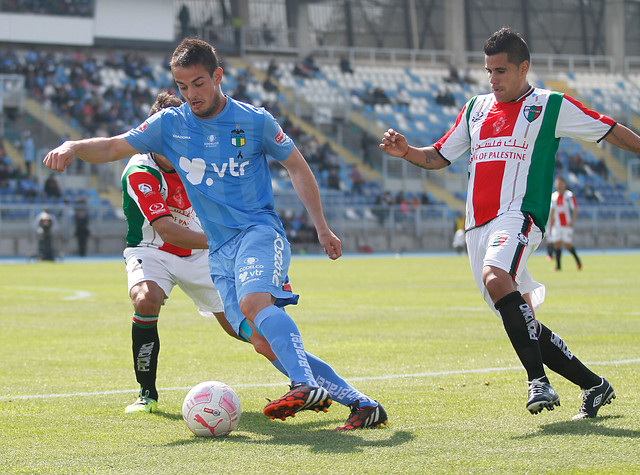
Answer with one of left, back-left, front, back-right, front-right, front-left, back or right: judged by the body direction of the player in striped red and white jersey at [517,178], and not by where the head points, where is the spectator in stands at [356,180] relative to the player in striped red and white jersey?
back-right

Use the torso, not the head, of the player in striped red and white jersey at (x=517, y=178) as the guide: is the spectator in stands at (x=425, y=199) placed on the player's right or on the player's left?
on the player's right

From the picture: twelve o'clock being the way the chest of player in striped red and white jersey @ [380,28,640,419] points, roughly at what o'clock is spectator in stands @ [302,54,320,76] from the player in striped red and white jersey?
The spectator in stands is roughly at 4 o'clock from the player in striped red and white jersey.

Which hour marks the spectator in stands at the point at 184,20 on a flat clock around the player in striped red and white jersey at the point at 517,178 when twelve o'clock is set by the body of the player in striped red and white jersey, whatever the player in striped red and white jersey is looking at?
The spectator in stands is roughly at 4 o'clock from the player in striped red and white jersey.

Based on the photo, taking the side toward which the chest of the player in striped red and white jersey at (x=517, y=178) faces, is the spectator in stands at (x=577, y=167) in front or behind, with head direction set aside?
behind

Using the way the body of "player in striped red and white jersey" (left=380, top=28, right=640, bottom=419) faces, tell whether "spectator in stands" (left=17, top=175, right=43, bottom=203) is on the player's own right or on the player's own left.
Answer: on the player's own right

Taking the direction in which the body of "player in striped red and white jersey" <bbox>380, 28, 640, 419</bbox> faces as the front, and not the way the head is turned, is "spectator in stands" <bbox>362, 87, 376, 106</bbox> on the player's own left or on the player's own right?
on the player's own right

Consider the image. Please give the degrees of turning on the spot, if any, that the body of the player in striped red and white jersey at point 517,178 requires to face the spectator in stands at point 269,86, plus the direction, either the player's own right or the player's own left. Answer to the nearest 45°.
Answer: approximately 135° to the player's own right

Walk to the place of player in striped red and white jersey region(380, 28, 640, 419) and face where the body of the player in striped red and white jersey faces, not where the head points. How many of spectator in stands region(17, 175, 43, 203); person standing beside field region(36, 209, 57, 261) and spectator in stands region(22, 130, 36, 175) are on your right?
3

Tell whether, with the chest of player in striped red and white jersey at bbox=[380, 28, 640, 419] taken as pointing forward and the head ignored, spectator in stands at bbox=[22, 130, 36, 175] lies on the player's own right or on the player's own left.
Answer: on the player's own right

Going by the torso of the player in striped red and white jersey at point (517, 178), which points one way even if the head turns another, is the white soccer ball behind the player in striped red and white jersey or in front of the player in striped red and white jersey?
in front

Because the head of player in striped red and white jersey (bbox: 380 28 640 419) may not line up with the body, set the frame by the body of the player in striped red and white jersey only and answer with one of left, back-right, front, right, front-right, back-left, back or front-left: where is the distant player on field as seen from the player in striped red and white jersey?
back-right

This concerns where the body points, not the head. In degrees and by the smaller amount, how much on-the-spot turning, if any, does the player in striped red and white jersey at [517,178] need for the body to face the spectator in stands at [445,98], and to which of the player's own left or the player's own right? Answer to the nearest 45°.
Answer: approximately 135° to the player's own right

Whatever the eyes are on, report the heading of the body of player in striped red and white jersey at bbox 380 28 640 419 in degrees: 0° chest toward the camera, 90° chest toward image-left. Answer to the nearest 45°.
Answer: approximately 45°

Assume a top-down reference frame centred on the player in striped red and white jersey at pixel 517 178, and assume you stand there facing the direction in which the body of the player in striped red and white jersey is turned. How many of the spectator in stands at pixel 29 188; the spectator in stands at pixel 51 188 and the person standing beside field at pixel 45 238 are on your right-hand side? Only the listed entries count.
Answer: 3

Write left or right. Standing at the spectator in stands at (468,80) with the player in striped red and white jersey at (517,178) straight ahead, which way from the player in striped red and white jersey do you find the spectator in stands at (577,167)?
left

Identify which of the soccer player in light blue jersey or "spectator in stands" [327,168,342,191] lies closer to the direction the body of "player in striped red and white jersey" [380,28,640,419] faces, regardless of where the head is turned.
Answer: the soccer player in light blue jersey
